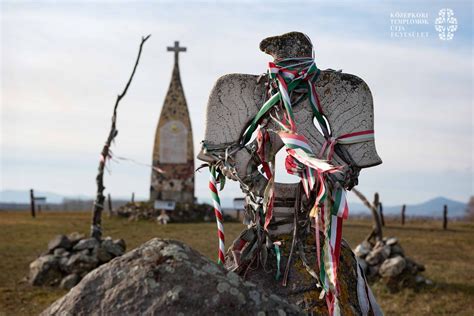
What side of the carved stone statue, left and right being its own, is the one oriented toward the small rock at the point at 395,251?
back

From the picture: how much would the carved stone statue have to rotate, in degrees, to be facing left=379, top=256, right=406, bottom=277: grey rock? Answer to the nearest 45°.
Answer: approximately 180°

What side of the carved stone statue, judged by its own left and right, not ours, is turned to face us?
front

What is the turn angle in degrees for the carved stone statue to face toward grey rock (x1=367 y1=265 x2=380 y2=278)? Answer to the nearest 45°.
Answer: approximately 180°

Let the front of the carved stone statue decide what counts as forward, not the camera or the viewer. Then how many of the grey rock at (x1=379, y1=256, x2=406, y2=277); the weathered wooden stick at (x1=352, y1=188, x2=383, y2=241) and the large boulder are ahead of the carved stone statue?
1

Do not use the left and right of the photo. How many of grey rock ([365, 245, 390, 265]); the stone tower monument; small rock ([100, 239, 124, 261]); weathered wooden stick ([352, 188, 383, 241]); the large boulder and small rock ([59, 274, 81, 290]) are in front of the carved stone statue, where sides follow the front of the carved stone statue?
1

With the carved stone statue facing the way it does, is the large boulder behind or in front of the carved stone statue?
in front

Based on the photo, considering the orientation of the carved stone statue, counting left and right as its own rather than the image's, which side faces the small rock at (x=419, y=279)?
back

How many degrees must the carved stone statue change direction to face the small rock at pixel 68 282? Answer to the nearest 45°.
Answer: approximately 135° to its right

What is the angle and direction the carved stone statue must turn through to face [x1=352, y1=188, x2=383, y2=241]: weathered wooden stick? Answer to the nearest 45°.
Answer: approximately 180°
